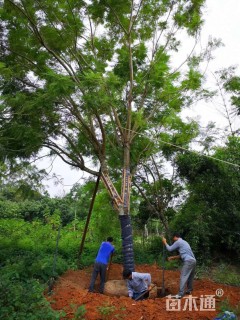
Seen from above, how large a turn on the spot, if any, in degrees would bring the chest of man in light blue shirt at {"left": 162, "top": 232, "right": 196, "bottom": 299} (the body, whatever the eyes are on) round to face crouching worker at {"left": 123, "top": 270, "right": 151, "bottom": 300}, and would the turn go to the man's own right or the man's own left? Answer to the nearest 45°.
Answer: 0° — they already face them

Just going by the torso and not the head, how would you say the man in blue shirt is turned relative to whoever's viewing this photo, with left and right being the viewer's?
facing away from the viewer and to the right of the viewer

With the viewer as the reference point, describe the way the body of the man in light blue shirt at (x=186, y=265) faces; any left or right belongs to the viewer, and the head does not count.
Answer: facing to the left of the viewer

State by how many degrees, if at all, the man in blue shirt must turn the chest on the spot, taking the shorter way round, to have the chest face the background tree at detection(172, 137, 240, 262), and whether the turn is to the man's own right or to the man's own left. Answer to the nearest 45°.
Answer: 0° — they already face it

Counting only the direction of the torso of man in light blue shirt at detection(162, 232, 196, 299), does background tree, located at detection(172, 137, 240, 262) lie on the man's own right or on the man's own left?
on the man's own right

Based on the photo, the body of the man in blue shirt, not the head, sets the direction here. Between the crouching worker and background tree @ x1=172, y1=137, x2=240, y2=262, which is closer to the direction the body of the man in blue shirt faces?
the background tree

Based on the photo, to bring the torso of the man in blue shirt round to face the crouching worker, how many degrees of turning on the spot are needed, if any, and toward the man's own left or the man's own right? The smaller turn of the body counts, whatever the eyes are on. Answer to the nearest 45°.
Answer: approximately 90° to the man's own right

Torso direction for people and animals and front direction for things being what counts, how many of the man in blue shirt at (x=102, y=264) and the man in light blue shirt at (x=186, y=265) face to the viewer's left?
1
